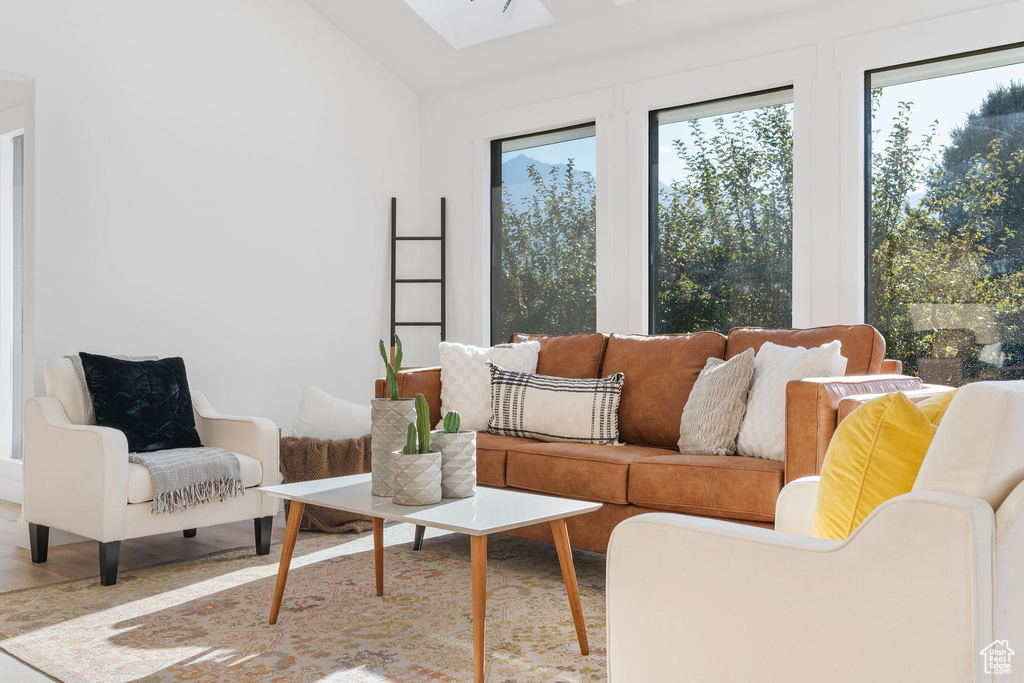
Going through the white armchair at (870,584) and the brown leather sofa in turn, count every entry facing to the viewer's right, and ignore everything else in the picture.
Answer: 0

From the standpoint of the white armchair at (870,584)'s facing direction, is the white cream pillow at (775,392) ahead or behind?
ahead

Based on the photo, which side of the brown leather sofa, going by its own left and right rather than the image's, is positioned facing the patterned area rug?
front

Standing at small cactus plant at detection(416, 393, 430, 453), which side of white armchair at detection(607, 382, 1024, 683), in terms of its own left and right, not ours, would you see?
front

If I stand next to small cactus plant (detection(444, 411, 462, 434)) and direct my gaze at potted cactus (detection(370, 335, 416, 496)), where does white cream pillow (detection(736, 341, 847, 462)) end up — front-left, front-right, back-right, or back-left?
back-right

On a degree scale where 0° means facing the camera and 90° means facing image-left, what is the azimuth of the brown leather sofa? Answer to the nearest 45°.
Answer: approximately 45°

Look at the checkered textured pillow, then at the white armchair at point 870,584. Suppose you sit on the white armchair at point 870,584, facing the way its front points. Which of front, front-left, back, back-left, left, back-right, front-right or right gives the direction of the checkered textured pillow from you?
front

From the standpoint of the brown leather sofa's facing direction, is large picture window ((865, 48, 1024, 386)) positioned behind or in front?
behind

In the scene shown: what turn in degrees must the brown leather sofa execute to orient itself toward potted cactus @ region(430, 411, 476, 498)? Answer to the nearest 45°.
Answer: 0° — it already faces it

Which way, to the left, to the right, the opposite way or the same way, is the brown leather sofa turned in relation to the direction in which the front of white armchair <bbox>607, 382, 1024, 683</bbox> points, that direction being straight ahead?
to the left

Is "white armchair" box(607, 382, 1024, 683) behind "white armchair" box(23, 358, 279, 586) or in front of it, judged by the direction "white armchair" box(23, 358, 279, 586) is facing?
in front

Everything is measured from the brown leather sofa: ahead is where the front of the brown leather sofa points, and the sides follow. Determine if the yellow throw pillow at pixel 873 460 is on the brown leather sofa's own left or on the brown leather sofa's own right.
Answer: on the brown leather sofa's own left

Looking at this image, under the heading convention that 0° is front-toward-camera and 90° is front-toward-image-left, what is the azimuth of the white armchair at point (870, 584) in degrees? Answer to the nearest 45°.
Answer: approximately 135°

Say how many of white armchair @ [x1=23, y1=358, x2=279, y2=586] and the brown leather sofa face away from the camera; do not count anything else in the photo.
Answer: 0

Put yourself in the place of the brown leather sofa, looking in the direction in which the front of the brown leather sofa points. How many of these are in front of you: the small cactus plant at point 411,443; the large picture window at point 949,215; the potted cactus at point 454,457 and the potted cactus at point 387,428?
3
